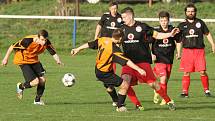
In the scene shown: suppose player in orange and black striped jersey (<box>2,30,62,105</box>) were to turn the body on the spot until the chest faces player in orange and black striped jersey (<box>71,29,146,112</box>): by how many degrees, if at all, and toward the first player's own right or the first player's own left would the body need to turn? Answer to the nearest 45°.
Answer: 0° — they already face them

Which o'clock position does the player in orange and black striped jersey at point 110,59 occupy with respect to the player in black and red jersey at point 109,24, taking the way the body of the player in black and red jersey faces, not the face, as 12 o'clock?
The player in orange and black striped jersey is roughly at 12 o'clock from the player in black and red jersey.

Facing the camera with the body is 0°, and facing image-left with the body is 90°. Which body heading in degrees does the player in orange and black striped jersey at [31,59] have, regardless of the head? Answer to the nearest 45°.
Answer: approximately 315°

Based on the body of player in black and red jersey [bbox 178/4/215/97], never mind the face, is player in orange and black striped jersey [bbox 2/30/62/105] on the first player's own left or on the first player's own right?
on the first player's own right

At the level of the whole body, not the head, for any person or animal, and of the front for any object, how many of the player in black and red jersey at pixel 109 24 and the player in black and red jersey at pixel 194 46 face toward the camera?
2

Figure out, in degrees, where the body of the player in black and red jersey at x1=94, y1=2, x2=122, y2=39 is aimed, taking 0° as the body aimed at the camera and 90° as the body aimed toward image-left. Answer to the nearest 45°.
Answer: approximately 0°

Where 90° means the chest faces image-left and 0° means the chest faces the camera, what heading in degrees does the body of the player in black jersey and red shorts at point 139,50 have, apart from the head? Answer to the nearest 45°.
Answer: approximately 45°

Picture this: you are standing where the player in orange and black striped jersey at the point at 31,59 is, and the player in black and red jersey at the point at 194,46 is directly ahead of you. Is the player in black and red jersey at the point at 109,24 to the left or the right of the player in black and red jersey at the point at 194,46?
left
